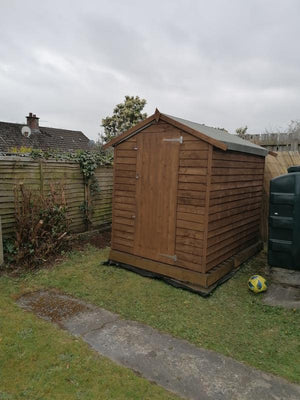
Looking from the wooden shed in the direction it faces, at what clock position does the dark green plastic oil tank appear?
The dark green plastic oil tank is roughly at 8 o'clock from the wooden shed.

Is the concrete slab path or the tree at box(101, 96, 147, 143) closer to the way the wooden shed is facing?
the concrete slab path

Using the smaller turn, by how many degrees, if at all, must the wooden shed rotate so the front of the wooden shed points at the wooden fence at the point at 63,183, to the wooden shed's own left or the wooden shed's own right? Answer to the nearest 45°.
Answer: approximately 90° to the wooden shed's own right

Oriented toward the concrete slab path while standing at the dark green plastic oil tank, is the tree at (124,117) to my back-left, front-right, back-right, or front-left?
back-right

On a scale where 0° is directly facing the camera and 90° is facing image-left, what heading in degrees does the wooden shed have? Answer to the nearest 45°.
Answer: approximately 45°

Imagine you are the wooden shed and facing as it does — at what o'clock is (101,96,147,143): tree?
The tree is roughly at 4 o'clock from the wooden shed.

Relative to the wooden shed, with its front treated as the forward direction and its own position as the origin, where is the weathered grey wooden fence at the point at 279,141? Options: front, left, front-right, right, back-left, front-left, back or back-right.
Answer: back

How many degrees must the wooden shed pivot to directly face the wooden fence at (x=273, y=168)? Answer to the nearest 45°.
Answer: approximately 180°
